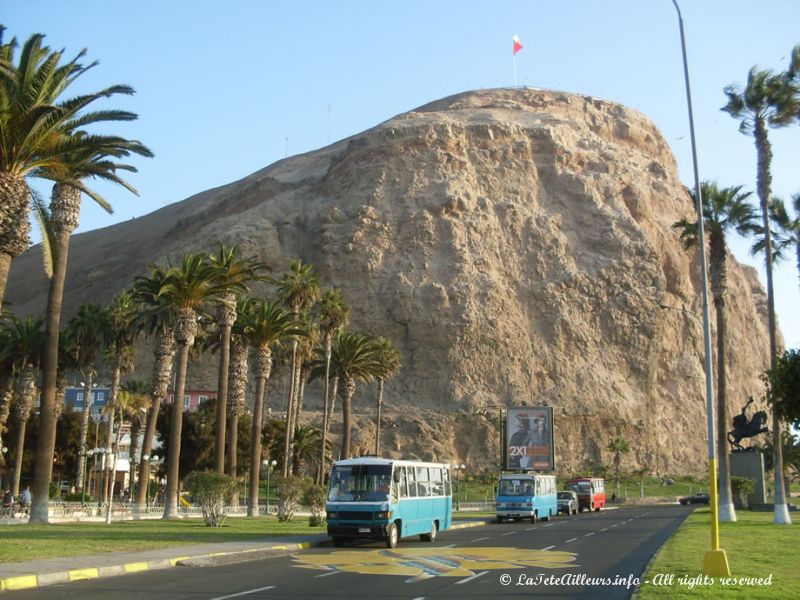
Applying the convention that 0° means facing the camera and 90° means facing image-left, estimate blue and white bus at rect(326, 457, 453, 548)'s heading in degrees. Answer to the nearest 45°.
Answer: approximately 45°

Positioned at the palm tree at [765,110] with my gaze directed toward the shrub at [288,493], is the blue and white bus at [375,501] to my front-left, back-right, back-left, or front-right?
front-left

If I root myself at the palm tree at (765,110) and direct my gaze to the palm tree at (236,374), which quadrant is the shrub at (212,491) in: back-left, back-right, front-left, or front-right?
front-left

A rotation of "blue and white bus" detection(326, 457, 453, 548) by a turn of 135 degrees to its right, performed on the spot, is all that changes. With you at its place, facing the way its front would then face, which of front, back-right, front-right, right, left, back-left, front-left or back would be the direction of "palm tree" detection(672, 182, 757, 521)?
front-right

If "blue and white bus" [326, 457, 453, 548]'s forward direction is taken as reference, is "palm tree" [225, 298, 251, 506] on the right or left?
on its right

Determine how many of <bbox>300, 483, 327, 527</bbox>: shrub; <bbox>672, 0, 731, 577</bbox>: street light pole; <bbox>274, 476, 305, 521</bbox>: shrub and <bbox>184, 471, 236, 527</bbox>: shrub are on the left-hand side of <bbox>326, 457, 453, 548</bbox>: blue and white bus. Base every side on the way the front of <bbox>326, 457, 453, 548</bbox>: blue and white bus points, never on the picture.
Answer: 1

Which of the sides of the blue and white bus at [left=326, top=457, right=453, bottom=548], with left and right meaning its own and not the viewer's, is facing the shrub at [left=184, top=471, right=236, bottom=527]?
right

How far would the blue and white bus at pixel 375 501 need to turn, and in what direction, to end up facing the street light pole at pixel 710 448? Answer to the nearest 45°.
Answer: approximately 90° to its left

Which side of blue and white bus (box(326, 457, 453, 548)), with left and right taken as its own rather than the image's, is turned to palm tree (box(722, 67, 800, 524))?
back

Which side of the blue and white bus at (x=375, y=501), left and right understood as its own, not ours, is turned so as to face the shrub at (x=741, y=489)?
back

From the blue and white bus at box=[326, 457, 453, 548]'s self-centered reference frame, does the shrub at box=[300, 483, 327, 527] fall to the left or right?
on its right

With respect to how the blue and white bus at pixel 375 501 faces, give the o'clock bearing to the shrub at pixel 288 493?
The shrub is roughly at 4 o'clock from the blue and white bus.

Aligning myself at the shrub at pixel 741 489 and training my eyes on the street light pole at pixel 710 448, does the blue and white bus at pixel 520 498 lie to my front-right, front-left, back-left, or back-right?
front-right

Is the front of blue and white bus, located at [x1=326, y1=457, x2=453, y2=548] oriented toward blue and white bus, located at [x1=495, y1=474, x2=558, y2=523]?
no
